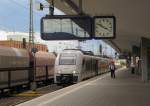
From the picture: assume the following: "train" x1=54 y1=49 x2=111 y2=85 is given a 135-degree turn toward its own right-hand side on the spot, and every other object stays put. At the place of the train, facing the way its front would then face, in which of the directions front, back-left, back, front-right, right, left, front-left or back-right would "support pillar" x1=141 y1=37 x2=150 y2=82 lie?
back

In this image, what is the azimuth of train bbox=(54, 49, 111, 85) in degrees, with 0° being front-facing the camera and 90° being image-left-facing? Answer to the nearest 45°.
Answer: approximately 45°

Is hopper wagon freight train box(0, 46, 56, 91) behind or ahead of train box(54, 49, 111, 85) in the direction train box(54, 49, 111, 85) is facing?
ahead
